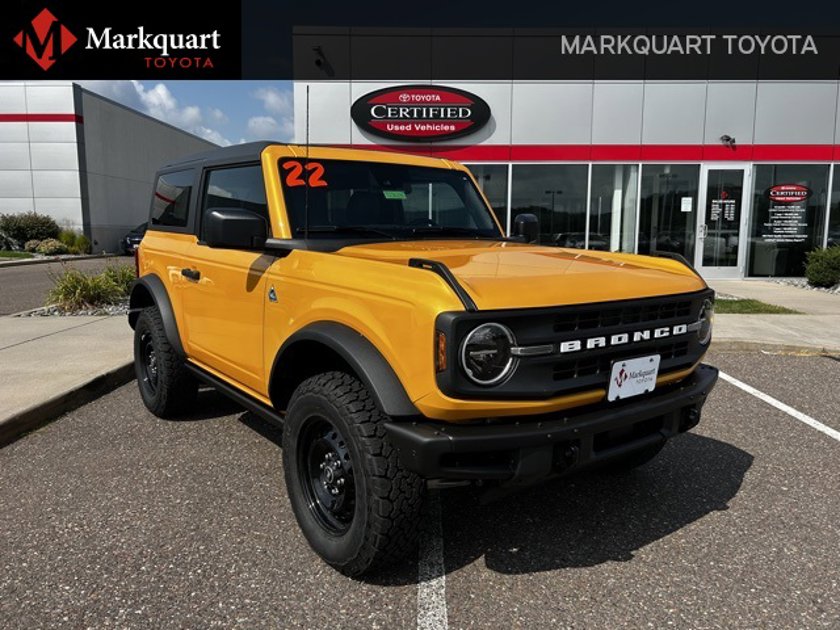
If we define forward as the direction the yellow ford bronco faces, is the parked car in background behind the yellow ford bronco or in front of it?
behind

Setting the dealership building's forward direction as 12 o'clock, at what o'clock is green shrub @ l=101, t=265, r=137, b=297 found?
The green shrub is roughly at 2 o'clock from the dealership building.

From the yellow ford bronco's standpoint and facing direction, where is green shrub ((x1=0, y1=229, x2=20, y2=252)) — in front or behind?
behind

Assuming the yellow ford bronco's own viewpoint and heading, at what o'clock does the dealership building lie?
The dealership building is roughly at 8 o'clock from the yellow ford bronco.

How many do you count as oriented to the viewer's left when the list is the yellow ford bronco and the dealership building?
0

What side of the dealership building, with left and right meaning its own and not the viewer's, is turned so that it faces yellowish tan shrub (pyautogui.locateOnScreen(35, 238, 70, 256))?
right

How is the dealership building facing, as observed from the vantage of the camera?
facing the viewer

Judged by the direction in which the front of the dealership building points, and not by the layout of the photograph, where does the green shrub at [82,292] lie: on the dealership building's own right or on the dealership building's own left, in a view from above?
on the dealership building's own right

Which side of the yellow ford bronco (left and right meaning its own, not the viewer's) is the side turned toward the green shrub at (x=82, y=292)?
back

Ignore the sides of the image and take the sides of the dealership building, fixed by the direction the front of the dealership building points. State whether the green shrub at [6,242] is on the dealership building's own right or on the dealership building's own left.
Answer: on the dealership building's own right

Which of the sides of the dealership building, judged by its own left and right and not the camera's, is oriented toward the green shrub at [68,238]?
right
